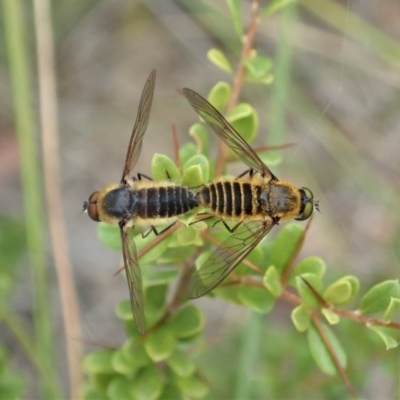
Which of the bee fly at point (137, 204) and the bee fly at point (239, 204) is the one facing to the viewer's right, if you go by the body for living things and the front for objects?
the bee fly at point (239, 204)

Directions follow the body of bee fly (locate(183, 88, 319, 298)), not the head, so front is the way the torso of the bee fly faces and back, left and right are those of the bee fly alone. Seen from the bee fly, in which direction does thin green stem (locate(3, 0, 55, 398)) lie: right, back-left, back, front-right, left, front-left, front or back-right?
back-left

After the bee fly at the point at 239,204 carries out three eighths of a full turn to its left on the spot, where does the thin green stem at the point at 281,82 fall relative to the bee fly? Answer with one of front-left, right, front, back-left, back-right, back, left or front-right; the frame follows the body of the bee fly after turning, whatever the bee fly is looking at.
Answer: front-right

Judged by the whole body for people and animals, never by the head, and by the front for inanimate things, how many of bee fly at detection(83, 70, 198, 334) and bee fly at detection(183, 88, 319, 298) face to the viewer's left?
1

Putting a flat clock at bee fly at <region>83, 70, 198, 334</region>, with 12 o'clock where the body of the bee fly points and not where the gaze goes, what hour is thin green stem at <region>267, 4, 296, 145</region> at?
The thin green stem is roughly at 4 o'clock from the bee fly.

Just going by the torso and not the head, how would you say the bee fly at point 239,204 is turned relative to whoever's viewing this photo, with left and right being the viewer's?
facing to the right of the viewer

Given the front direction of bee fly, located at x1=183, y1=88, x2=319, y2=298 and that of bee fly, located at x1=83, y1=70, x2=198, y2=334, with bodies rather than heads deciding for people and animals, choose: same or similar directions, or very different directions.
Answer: very different directions

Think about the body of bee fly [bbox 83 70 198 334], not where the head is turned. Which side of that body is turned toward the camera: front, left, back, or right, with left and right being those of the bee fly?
left
